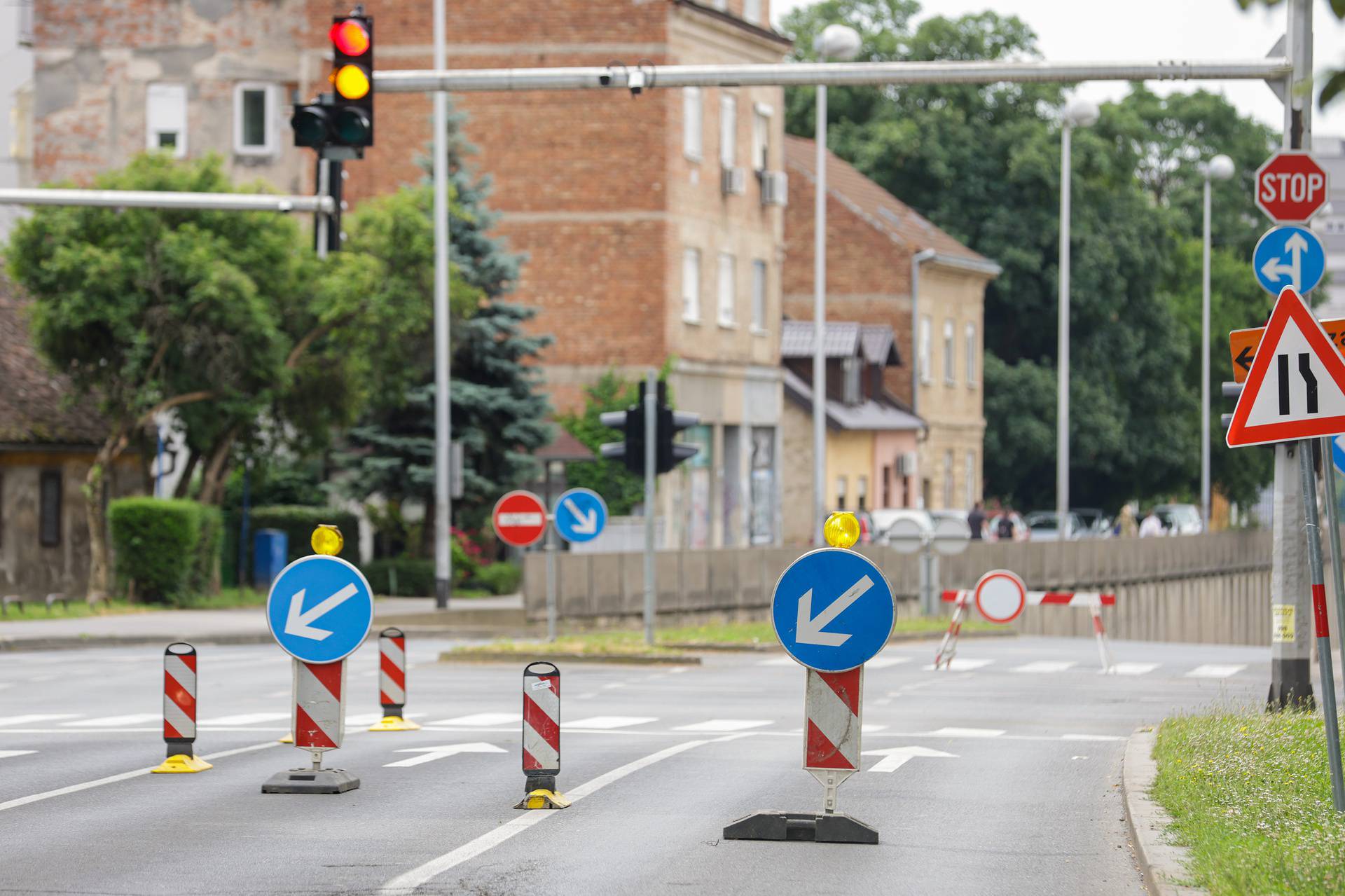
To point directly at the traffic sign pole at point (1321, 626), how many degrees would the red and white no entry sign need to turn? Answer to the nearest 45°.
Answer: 0° — it already faces it

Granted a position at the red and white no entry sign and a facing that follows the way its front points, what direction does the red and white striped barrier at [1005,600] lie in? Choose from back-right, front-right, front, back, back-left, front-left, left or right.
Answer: left

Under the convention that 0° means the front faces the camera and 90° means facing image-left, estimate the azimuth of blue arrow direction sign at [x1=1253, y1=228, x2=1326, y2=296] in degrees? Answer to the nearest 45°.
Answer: approximately 0°

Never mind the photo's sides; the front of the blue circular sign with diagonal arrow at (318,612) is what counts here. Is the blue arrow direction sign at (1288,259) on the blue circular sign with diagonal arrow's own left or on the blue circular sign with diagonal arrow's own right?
on the blue circular sign with diagonal arrow's own left

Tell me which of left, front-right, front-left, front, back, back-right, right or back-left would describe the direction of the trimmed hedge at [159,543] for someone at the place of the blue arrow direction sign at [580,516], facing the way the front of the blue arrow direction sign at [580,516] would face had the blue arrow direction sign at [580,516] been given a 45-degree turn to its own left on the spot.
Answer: back

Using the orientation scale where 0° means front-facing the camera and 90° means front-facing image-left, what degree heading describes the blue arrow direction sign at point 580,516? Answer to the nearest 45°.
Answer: approximately 0°

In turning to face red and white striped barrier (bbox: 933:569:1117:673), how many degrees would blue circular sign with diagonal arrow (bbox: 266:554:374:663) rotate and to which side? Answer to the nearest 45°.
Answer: approximately 135° to its left

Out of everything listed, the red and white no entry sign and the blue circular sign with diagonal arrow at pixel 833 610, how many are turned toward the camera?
2
